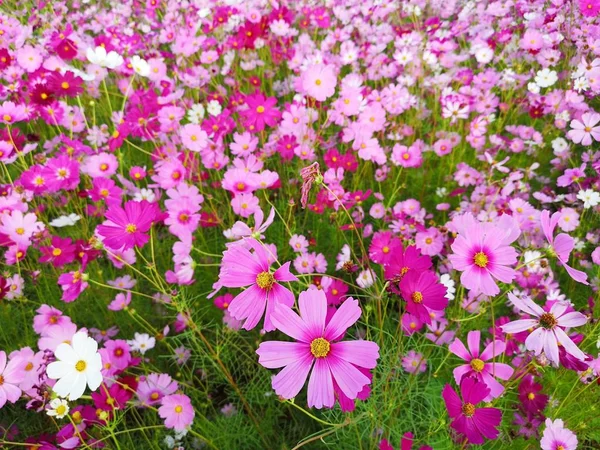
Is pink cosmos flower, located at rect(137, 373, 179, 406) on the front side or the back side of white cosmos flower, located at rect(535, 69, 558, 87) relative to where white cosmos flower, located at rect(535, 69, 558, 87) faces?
on the front side

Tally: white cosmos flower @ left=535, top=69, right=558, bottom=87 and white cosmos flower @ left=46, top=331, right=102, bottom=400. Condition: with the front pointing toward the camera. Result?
2

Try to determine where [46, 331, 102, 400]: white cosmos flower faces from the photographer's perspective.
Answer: facing the viewer

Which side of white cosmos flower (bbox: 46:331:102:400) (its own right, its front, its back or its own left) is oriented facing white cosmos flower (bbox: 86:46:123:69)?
back

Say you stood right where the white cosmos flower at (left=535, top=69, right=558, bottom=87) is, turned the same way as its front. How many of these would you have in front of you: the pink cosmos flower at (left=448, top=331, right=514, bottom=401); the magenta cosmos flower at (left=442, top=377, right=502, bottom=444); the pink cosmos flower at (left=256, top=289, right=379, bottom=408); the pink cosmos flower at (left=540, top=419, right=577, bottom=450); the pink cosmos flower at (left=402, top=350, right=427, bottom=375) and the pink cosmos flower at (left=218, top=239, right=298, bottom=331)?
6

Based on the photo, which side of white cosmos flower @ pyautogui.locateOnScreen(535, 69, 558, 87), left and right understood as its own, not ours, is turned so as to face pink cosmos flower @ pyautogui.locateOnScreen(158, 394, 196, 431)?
front

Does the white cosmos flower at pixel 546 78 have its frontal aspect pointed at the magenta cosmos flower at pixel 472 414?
yes

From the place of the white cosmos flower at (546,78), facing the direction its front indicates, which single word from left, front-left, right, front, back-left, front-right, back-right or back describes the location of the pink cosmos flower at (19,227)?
front-right

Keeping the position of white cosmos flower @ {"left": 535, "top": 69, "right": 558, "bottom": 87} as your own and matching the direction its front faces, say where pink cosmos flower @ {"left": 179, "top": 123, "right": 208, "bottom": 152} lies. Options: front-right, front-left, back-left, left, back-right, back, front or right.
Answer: front-right

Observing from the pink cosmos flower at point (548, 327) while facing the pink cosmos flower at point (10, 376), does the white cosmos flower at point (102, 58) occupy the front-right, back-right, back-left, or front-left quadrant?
front-right
